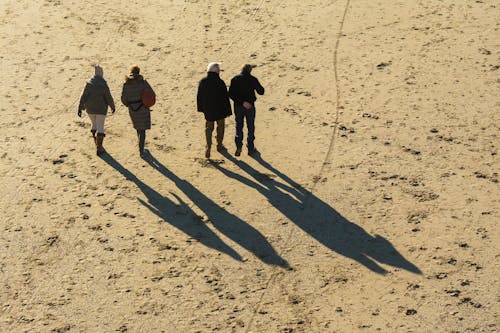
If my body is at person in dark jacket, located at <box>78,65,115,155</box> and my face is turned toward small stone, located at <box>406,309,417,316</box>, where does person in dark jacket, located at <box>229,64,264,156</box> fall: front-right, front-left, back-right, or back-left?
front-left

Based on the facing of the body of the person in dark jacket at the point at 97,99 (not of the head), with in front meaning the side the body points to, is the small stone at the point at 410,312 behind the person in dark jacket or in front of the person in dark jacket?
behind

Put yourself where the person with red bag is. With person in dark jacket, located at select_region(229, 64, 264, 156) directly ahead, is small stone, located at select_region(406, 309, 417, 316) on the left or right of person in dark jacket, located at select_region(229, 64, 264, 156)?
right

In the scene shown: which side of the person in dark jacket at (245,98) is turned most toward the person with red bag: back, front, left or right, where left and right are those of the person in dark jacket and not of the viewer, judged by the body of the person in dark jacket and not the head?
left

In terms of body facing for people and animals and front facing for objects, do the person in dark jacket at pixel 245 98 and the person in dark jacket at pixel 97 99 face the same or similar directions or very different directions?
same or similar directions

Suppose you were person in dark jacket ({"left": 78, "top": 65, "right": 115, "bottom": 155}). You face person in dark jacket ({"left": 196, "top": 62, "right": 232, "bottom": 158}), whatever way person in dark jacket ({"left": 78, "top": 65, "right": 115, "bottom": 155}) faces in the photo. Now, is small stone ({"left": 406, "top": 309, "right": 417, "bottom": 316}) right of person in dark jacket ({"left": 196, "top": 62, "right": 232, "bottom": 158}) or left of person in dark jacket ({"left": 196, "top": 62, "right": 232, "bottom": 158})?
right

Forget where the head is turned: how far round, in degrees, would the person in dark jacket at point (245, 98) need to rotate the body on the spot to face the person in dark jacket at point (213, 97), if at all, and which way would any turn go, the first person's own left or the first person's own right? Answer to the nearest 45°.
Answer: approximately 90° to the first person's own left

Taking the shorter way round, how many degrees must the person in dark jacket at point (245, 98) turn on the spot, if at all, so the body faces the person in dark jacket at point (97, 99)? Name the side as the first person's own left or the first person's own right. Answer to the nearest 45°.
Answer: approximately 90° to the first person's own left

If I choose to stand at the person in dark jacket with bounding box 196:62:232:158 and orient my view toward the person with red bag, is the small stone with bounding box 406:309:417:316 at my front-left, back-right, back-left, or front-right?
back-left

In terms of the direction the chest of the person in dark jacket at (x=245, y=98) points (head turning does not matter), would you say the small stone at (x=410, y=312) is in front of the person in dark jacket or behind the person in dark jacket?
behind

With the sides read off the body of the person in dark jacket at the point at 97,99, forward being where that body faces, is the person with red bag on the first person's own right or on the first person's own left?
on the first person's own right

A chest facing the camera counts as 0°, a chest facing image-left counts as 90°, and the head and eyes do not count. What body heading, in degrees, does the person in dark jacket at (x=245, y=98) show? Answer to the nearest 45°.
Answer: approximately 180°

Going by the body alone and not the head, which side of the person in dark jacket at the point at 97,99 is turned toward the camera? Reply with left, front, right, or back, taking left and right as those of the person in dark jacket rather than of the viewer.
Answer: back

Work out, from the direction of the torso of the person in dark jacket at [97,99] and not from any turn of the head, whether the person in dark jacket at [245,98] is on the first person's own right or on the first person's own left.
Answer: on the first person's own right

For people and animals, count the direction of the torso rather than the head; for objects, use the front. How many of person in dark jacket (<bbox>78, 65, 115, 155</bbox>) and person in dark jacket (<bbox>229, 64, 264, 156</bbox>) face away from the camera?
2
